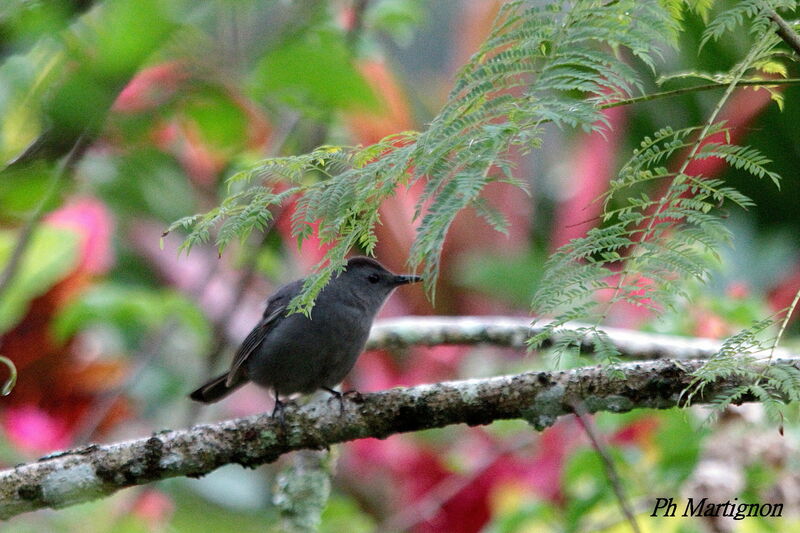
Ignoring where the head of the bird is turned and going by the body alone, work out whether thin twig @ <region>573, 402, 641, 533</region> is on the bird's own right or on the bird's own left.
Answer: on the bird's own left

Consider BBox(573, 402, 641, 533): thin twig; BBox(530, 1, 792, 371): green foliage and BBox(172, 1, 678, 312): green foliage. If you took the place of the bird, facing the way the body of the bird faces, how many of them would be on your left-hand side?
0

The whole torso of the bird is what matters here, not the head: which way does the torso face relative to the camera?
to the viewer's right

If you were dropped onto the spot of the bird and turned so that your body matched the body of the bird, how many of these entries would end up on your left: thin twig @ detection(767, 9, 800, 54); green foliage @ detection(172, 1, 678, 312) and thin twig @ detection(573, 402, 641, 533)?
0
